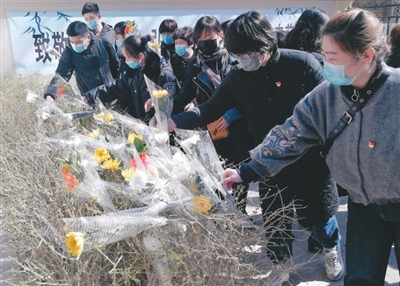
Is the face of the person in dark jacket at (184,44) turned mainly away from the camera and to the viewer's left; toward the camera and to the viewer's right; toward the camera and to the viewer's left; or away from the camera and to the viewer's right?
toward the camera and to the viewer's left

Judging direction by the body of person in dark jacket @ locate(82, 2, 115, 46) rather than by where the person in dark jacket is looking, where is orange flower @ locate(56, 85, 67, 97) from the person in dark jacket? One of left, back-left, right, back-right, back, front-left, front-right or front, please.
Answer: front-left

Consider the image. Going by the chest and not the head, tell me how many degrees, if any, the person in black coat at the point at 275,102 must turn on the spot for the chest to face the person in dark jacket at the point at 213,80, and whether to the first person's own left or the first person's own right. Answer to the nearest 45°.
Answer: approximately 90° to the first person's own right

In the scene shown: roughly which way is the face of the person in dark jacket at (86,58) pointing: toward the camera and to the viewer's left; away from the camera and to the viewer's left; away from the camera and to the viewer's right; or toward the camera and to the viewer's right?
toward the camera and to the viewer's left

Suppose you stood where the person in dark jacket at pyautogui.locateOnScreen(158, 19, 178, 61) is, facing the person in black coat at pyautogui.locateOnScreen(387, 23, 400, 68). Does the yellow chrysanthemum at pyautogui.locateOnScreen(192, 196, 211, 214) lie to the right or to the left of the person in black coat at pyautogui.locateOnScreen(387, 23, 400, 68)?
right

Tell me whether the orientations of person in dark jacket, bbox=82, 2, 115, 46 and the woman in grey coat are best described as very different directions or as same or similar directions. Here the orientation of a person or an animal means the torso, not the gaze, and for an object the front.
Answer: same or similar directions

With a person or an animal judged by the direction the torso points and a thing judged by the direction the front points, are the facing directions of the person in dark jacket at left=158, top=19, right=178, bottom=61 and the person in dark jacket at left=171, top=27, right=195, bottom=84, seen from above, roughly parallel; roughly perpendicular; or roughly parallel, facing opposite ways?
roughly parallel

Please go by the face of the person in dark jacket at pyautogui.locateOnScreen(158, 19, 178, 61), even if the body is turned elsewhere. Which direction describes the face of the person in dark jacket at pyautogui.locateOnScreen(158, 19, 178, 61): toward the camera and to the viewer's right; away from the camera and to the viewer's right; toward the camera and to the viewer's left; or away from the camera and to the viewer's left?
toward the camera and to the viewer's left

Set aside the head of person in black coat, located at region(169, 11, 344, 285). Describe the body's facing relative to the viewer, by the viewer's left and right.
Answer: facing the viewer and to the left of the viewer

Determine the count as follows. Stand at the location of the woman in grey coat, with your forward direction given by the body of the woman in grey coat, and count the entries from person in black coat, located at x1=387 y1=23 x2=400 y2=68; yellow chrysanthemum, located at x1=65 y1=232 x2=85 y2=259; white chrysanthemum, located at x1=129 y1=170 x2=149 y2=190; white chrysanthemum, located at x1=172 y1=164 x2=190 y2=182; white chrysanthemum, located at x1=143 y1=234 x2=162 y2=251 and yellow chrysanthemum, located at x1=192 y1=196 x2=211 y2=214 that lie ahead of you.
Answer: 5

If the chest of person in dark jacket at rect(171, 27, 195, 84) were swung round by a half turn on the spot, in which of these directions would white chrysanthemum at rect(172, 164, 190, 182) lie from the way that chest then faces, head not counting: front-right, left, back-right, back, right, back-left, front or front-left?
back-right

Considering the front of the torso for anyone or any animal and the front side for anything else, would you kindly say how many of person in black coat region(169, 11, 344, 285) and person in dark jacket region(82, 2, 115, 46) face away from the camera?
0

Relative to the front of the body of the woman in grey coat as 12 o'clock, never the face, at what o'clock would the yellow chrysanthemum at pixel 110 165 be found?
The yellow chrysanthemum is roughly at 1 o'clock from the woman in grey coat.

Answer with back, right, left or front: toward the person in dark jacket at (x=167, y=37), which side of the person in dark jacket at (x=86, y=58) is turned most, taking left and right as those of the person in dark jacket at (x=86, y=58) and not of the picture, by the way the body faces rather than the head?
back

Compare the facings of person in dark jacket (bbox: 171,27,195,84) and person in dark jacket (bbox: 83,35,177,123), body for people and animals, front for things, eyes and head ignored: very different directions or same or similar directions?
same or similar directions

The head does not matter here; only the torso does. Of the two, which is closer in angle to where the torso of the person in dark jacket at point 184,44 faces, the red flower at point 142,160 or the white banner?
the red flower

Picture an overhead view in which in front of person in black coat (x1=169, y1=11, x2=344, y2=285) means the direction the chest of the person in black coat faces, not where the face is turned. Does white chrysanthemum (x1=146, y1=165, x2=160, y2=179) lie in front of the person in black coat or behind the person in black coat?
in front

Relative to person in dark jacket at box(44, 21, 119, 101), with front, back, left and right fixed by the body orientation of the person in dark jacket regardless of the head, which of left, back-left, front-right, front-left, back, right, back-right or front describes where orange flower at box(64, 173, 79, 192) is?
front-left

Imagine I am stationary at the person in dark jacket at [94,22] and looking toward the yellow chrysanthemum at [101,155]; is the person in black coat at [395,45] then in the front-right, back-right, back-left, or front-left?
front-left

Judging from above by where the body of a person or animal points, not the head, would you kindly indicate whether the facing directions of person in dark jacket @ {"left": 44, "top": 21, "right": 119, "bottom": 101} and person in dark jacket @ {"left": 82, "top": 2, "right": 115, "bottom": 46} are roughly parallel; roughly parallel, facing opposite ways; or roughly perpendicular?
roughly parallel

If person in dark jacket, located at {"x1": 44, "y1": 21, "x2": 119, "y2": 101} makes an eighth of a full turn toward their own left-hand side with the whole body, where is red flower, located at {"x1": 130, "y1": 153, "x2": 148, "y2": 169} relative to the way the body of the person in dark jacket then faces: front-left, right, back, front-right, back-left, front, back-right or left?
front

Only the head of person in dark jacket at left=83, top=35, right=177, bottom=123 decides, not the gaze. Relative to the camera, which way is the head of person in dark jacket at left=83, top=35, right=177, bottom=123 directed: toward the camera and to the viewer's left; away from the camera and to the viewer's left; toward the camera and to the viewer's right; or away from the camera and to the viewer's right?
toward the camera and to the viewer's left
